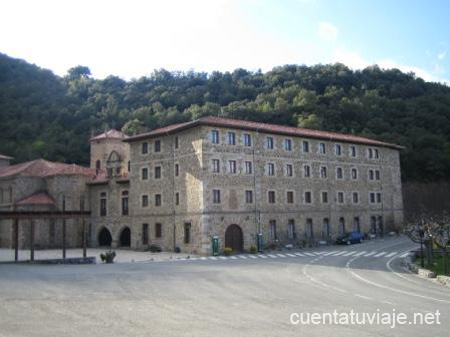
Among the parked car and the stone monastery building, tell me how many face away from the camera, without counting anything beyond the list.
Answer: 0

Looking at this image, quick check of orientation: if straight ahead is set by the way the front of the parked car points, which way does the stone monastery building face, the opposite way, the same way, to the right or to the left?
to the left

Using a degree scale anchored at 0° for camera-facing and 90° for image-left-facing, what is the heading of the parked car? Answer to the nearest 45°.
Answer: approximately 45°

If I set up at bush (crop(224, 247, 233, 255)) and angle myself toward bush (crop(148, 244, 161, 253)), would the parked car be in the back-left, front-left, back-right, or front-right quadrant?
back-right

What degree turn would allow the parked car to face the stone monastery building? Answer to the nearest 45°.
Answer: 0° — it already faces it

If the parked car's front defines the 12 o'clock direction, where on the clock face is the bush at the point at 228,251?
The bush is roughly at 12 o'clock from the parked car.

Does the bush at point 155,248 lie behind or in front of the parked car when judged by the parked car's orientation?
in front
